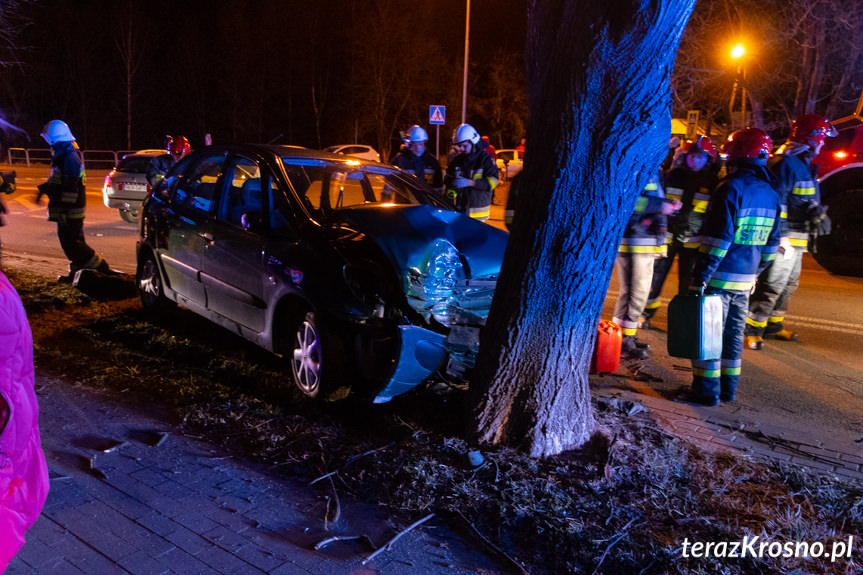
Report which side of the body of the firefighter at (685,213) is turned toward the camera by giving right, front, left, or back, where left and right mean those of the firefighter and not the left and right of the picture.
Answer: front

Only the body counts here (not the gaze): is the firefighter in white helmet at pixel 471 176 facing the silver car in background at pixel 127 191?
no

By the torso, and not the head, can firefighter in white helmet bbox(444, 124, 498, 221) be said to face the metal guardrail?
no

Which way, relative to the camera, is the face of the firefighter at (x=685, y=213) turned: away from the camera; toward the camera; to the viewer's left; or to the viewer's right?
toward the camera

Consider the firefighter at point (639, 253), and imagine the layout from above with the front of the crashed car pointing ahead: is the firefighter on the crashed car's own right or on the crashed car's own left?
on the crashed car's own left

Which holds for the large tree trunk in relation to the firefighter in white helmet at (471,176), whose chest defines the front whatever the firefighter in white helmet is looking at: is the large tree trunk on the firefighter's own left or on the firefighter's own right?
on the firefighter's own left

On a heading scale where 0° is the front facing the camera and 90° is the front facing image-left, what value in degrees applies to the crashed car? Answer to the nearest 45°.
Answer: approximately 315°

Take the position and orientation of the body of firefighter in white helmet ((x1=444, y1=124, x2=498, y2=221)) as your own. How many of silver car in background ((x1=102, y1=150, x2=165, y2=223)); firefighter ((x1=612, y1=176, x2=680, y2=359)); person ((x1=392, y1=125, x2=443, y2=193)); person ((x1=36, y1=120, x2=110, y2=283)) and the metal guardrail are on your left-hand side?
1
